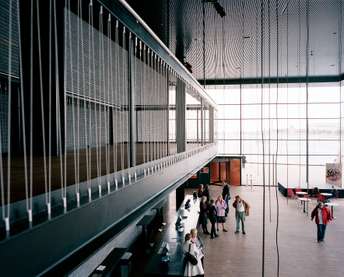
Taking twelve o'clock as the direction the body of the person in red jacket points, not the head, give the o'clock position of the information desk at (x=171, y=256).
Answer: The information desk is roughly at 1 o'clock from the person in red jacket.

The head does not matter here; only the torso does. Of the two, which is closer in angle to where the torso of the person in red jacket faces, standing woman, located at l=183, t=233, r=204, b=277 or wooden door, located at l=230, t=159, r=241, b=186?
the standing woman

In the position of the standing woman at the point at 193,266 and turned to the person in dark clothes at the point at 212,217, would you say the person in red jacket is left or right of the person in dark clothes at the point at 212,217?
right

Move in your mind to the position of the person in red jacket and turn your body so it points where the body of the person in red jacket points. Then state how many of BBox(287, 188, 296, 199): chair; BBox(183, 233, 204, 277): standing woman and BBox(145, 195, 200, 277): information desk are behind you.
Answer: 1

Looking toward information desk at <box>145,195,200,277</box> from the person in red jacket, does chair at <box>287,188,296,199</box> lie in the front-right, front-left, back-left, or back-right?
back-right

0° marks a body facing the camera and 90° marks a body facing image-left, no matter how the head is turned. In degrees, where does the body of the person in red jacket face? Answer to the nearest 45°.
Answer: approximately 0°

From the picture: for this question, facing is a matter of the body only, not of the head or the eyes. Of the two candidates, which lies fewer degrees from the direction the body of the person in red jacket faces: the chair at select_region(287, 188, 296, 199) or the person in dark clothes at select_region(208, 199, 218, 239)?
the person in dark clothes

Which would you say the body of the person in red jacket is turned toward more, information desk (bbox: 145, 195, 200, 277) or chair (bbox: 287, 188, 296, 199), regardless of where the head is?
the information desk

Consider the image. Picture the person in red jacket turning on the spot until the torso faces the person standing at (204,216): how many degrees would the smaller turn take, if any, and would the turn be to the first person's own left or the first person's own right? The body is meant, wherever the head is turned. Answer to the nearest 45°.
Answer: approximately 90° to the first person's own right

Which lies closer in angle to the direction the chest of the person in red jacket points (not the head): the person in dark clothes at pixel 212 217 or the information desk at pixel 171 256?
the information desk

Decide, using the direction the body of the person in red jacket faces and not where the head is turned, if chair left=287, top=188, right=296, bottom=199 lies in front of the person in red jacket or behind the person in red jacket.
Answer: behind

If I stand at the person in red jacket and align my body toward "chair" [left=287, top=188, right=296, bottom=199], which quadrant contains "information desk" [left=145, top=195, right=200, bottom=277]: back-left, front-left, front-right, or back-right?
back-left
